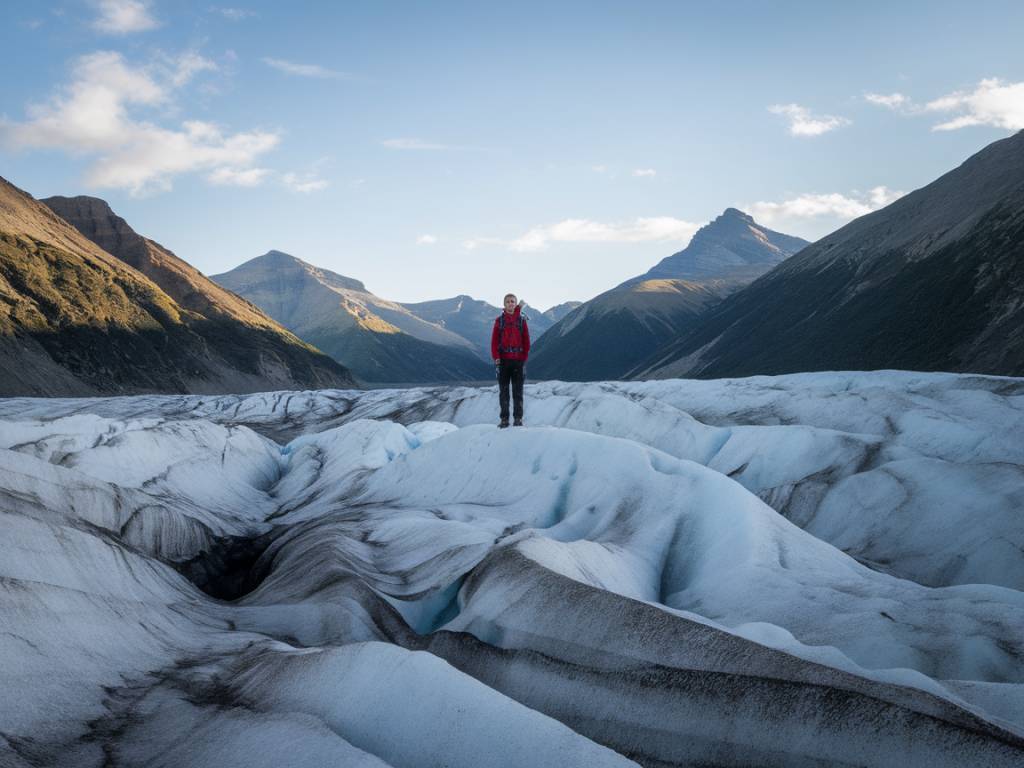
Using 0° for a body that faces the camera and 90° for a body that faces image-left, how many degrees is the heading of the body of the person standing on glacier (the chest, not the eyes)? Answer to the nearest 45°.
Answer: approximately 0°
